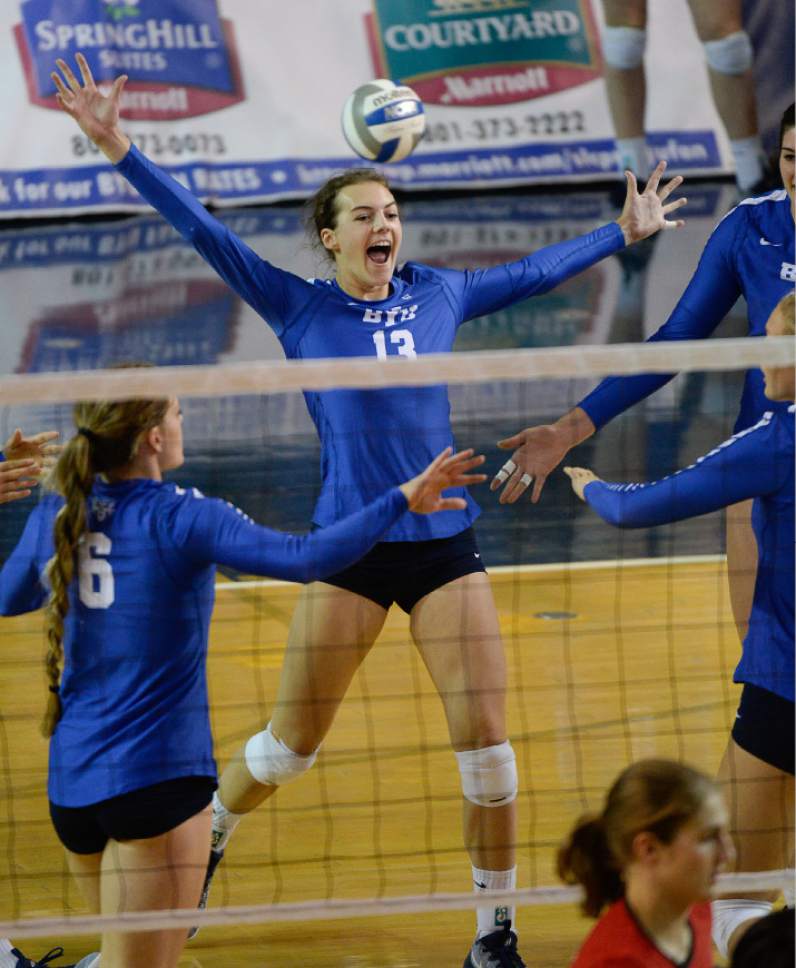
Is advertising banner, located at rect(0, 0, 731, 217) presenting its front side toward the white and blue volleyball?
yes

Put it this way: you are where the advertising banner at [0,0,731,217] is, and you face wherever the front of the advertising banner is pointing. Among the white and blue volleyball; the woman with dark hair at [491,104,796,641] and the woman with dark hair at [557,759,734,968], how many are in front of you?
3

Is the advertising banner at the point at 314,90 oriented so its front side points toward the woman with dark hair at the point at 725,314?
yes

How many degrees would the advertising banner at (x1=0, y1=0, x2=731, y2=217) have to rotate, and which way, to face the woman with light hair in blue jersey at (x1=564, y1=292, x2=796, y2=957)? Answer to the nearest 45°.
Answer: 0° — it already faces them

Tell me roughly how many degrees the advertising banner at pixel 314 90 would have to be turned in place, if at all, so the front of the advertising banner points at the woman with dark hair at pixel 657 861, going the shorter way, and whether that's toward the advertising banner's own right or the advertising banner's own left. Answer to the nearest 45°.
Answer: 0° — it already faces them

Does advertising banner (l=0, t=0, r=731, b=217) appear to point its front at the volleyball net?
yes

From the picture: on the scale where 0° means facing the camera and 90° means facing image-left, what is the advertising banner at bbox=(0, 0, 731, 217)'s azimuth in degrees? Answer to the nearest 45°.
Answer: approximately 0°

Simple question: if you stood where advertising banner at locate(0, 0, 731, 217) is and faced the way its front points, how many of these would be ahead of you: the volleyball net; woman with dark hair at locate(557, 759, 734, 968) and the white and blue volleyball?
3

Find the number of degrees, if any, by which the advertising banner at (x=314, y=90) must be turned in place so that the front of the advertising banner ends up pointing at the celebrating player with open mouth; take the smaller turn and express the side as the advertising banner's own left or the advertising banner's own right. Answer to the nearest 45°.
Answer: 0° — it already faces them
